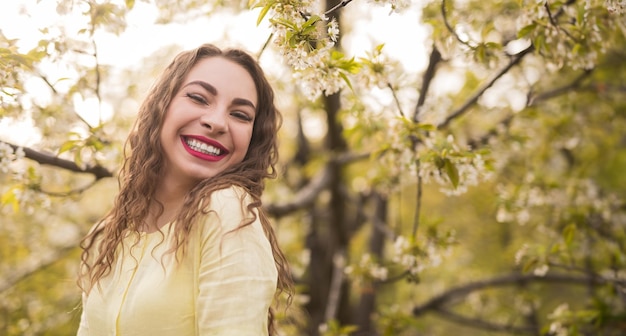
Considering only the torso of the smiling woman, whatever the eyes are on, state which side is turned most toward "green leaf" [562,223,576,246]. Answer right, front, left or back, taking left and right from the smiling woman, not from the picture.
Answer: back

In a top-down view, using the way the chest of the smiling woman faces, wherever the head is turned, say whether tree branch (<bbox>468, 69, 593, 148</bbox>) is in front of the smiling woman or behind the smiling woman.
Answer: behind

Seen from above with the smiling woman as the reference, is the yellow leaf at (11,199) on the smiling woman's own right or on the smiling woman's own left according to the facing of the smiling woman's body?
on the smiling woman's own right

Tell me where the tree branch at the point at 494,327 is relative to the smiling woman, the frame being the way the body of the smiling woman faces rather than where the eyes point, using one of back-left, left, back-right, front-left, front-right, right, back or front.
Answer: back

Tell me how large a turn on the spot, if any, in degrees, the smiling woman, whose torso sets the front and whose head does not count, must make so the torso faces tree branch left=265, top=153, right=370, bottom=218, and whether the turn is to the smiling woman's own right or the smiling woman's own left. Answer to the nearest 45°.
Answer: approximately 135° to the smiling woman's own right

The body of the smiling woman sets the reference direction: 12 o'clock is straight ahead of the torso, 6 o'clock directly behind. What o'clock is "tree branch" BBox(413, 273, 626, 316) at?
The tree branch is roughly at 6 o'clock from the smiling woman.

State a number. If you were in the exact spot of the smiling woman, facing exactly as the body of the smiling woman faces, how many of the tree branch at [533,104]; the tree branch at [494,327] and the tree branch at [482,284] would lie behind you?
3

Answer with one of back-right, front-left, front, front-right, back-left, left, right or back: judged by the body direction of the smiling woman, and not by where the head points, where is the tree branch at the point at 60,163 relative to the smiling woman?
right

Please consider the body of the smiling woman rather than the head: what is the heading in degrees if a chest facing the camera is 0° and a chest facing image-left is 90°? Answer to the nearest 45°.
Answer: approximately 45°

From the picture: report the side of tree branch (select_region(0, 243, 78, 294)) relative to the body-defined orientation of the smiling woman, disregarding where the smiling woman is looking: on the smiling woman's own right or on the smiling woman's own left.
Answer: on the smiling woman's own right
